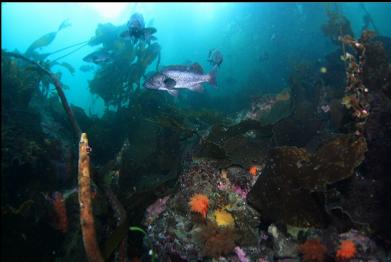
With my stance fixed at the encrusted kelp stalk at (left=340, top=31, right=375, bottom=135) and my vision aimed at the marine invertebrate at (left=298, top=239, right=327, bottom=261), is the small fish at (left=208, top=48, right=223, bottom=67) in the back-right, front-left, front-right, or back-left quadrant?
back-right

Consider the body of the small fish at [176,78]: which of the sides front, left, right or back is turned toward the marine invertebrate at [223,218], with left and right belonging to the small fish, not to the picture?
left

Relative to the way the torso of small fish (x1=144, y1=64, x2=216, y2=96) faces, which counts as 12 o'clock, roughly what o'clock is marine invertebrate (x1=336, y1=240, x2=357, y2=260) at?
The marine invertebrate is roughly at 8 o'clock from the small fish.

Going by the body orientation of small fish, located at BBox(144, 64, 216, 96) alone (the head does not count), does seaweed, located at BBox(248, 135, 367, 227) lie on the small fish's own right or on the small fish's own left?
on the small fish's own left

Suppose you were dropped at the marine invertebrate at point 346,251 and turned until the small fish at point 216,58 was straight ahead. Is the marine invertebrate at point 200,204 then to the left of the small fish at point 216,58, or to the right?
left

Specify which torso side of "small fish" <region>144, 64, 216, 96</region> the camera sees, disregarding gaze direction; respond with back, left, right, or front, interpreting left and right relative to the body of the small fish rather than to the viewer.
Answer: left

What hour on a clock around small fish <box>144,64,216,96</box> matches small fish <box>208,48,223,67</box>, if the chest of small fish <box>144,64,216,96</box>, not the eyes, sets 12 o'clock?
small fish <box>208,48,223,67</box> is roughly at 4 o'clock from small fish <box>144,64,216,96</box>.

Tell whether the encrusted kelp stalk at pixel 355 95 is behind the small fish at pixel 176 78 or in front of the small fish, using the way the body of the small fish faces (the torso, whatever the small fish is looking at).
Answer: behind
